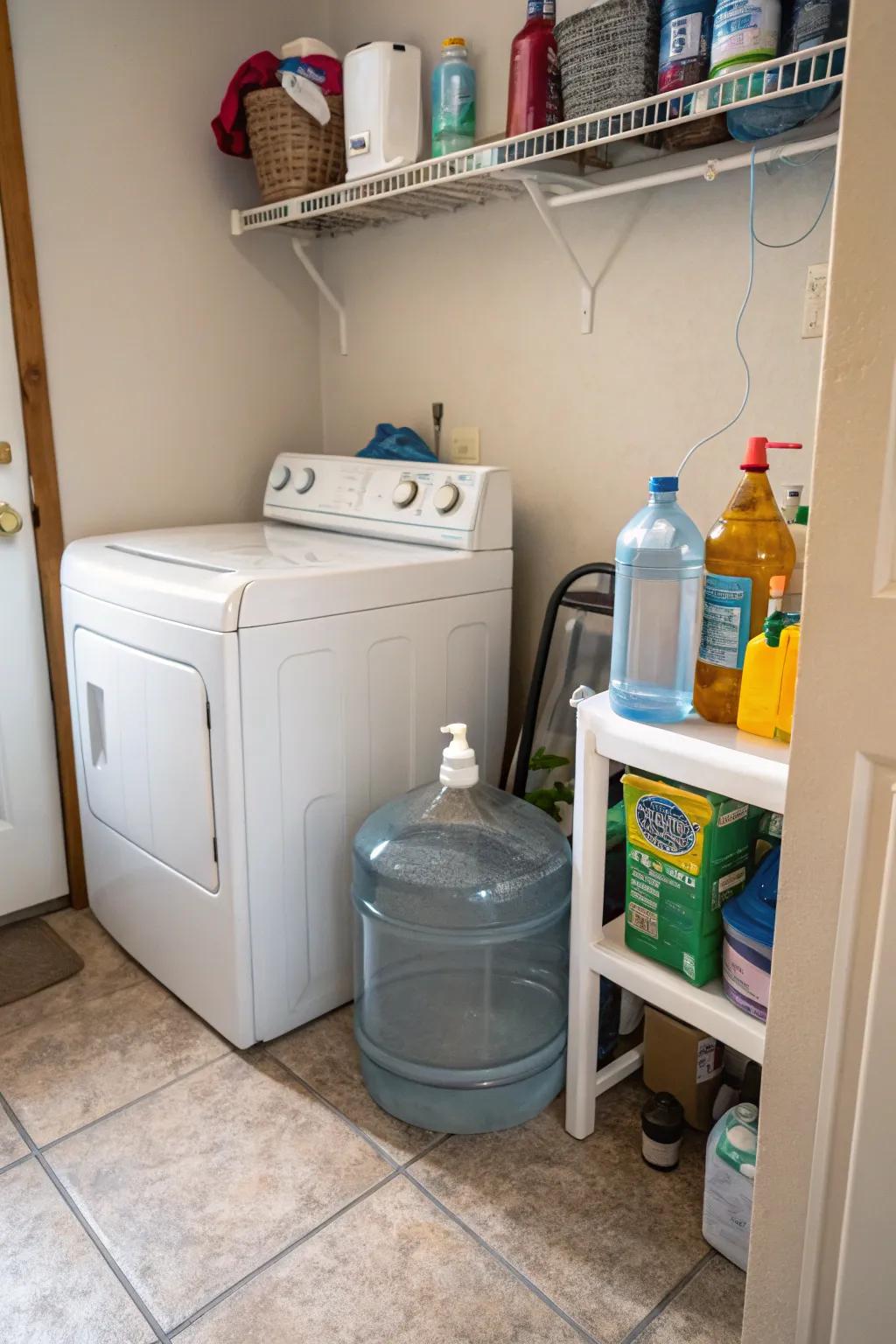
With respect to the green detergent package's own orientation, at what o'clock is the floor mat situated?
The floor mat is roughly at 2 o'clock from the green detergent package.

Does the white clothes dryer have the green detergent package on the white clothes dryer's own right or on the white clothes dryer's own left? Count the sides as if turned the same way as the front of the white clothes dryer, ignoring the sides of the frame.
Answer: on the white clothes dryer's own left

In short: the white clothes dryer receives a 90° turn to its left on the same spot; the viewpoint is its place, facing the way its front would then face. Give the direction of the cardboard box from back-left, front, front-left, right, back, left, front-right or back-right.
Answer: front

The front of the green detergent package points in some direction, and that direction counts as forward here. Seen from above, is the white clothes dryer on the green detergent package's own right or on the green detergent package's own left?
on the green detergent package's own right

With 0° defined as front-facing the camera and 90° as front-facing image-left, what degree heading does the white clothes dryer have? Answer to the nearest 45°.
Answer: approximately 45°
